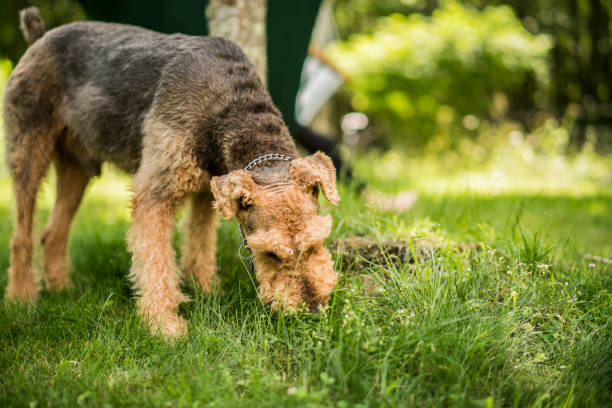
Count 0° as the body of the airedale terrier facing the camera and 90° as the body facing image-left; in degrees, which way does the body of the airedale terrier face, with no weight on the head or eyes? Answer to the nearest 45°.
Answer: approximately 315°

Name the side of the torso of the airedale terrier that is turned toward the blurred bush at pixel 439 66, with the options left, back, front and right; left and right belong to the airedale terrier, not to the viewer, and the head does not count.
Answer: left
